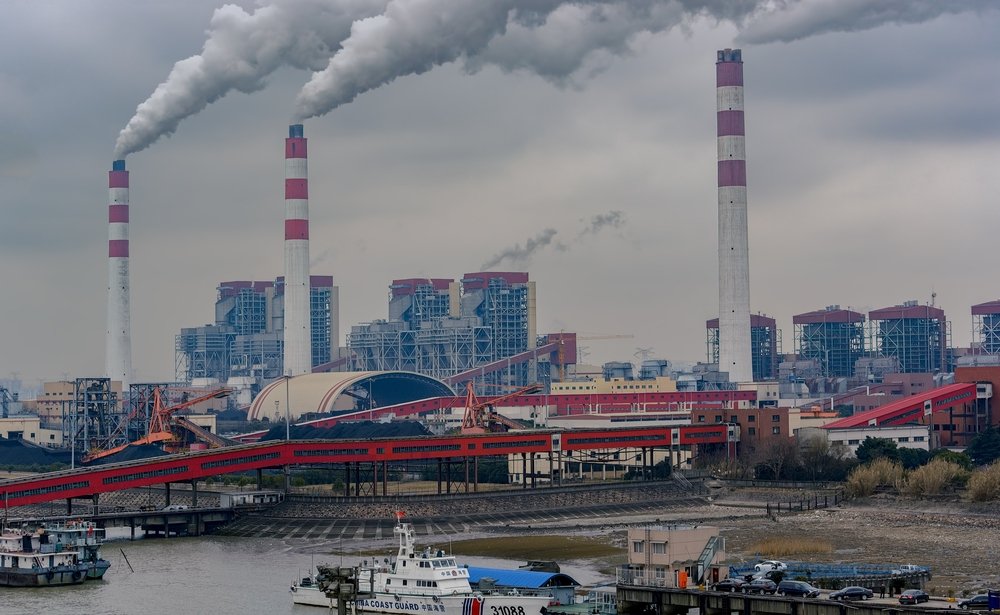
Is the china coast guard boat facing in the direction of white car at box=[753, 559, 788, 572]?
yes

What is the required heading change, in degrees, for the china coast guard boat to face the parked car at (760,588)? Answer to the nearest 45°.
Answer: approximately 45° to its right

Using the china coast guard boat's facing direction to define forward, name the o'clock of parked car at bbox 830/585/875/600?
The parked car is roughly at 1 o'clock from the china coast guard boat.

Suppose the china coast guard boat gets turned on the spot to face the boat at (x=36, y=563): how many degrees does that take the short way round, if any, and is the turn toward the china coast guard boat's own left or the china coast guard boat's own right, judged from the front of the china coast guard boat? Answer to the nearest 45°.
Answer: approximately 135° to the china coast guard boat's own left

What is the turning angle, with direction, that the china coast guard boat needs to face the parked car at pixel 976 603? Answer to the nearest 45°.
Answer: approximately 45° to its right

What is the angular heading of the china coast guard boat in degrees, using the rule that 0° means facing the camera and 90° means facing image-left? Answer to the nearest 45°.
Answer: approximately 270°

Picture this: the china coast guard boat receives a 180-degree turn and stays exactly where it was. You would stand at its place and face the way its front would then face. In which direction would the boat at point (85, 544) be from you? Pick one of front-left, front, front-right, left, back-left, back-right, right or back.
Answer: front-right

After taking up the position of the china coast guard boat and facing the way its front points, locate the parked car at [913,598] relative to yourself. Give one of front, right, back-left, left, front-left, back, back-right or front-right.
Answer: front-right
